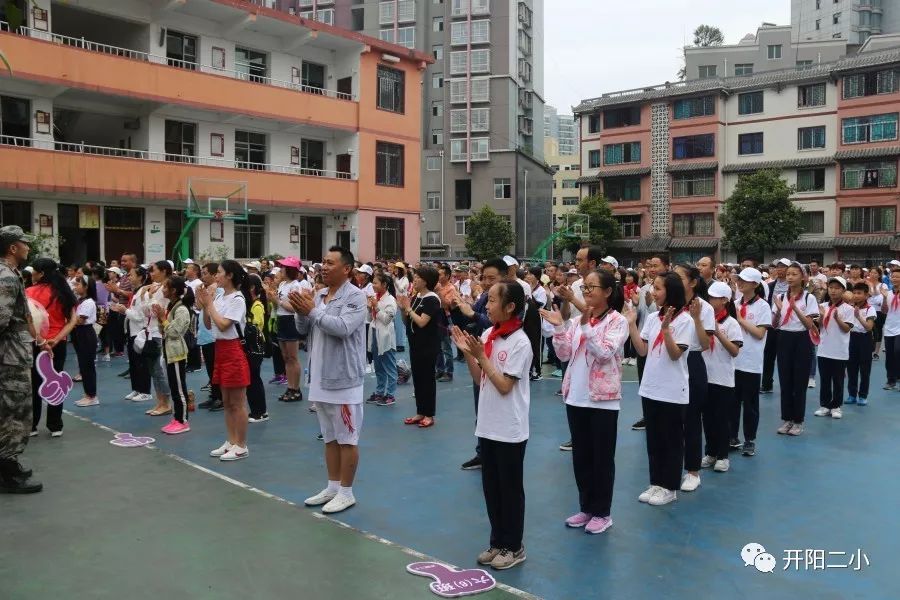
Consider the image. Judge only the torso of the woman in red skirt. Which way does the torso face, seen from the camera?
to the viewer's left

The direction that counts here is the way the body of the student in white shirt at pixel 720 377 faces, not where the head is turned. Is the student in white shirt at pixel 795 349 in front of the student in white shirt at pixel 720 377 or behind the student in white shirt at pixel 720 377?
behind

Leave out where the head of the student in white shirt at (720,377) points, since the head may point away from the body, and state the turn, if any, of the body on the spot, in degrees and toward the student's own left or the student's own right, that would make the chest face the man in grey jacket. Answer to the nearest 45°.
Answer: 0° — they already face them

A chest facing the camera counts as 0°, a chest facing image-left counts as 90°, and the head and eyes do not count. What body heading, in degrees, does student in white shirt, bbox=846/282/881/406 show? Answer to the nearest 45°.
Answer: approximately 45°

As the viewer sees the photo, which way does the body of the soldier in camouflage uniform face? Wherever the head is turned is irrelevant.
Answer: to the viewer's right

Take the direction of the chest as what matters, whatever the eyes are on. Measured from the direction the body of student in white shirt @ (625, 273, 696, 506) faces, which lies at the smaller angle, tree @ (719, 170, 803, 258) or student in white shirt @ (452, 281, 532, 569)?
the student in white shirt

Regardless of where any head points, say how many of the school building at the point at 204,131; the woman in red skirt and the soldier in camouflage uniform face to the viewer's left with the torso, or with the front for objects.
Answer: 1

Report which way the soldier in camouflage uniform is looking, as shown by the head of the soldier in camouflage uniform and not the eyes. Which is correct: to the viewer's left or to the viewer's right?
to the viewer's right

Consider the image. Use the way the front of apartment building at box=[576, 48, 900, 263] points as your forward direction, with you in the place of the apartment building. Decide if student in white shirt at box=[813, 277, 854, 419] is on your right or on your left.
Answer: on your left

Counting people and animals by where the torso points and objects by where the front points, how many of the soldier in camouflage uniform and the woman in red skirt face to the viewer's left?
1

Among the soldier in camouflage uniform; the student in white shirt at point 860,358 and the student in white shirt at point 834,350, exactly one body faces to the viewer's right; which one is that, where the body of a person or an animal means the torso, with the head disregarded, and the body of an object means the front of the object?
the soldier in camouflage uniform
